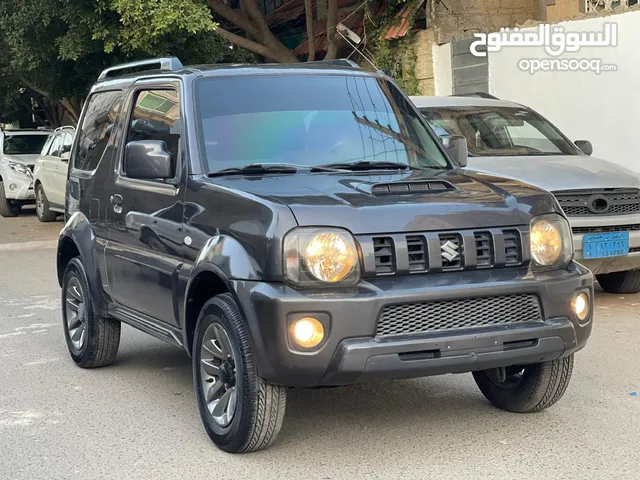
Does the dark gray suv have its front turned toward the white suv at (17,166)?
no

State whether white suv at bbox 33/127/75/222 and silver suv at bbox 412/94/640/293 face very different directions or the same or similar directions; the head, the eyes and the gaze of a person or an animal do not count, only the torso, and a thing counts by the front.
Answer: same or similar directions

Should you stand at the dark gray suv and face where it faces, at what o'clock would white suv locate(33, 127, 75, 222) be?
The white suv is roughly at 7 o'clock from the dark gray suv.

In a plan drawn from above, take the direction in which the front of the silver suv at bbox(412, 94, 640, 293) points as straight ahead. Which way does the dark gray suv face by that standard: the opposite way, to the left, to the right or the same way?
the same way

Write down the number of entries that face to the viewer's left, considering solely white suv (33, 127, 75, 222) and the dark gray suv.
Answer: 0

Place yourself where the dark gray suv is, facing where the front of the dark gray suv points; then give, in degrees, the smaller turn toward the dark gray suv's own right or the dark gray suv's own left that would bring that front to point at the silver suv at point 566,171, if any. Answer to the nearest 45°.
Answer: approximately 90° to the dark gray suv's own left

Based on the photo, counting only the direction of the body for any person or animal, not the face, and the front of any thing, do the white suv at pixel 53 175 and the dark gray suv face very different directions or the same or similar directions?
same or similar directions

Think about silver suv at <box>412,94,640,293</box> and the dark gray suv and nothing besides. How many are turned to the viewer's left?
0

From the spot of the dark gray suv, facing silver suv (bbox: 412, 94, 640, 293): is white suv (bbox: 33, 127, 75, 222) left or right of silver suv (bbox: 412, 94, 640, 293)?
left

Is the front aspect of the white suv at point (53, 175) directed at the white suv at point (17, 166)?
no

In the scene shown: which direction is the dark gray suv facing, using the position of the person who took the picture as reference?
facing the viewer and to the right of the viewer

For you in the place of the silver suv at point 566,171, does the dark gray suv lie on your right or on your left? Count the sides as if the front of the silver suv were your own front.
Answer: on your right

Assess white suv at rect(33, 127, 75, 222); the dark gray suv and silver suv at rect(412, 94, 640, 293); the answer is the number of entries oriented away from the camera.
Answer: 0
